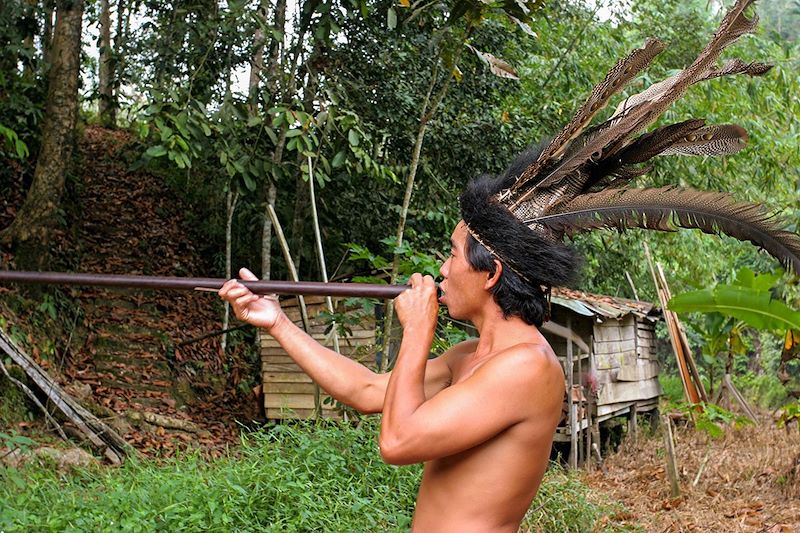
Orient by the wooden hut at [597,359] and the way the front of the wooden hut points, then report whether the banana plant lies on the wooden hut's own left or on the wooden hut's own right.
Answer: on the wooden hut's own left

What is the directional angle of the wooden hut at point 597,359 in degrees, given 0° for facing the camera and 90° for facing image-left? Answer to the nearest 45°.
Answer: approximately 45°

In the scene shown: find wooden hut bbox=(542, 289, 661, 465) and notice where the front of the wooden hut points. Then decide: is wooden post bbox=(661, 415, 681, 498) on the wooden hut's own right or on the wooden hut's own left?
on the wooden hut's own left

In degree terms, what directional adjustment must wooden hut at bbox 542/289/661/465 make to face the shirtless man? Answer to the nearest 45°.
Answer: approximately 45° to its left

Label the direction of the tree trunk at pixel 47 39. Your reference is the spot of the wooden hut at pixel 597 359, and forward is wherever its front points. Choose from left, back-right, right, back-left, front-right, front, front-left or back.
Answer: front-right
